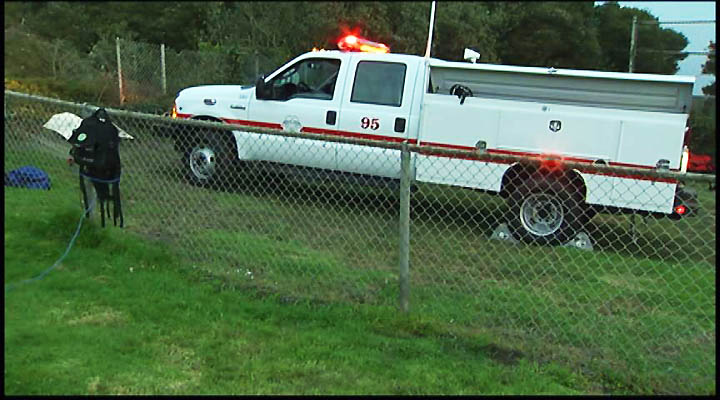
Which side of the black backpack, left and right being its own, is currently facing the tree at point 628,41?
back

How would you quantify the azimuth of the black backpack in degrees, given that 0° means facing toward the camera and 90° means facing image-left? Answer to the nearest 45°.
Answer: approximately 45°

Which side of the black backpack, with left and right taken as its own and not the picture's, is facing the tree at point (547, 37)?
back

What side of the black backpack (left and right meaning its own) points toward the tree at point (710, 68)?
back

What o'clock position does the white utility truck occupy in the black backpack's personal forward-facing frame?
The white utility truck is roughly at 7 o'clock from the black backpack.
